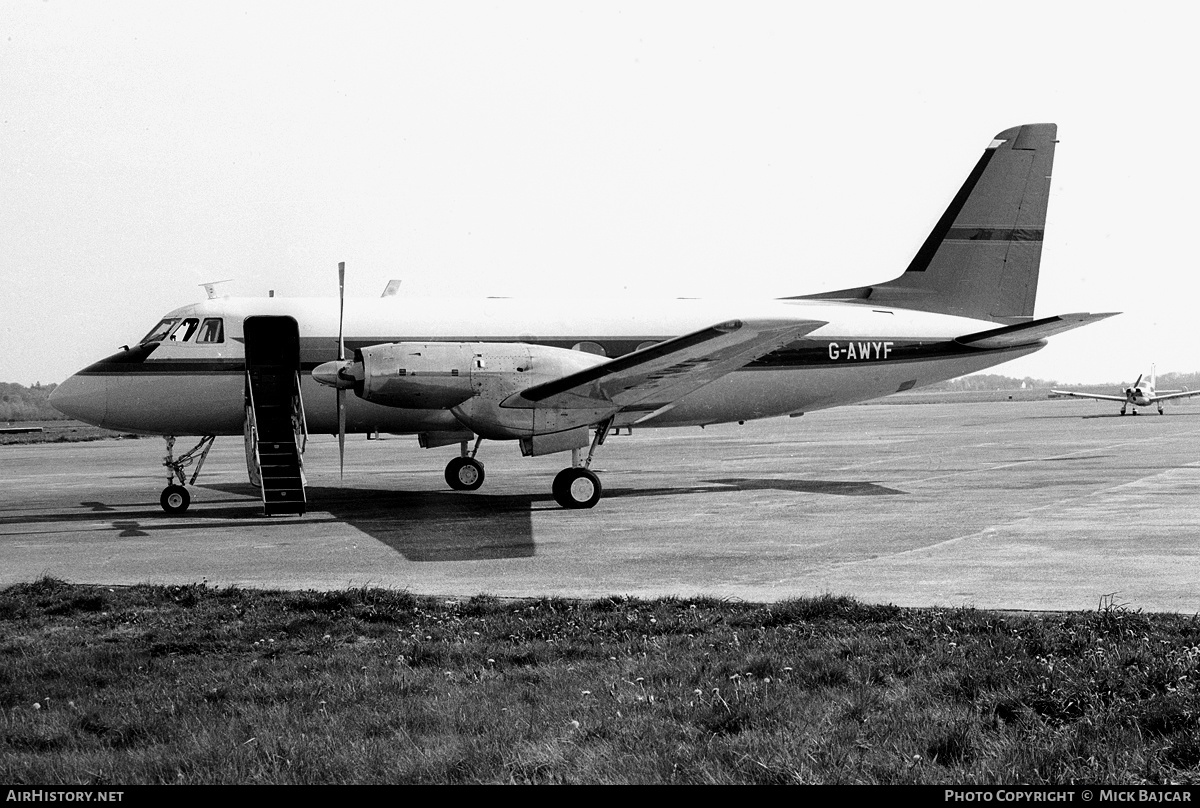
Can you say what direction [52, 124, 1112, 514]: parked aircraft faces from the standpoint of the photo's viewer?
facing to the left of the viewer
